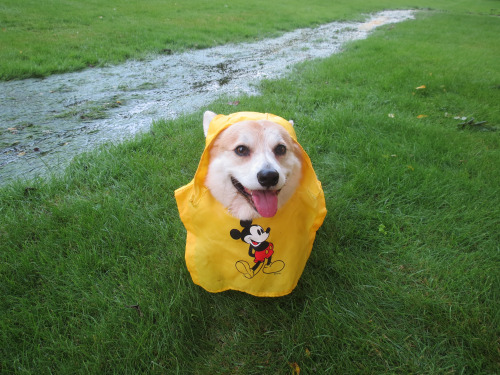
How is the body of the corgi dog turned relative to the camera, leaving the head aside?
toward the camera
